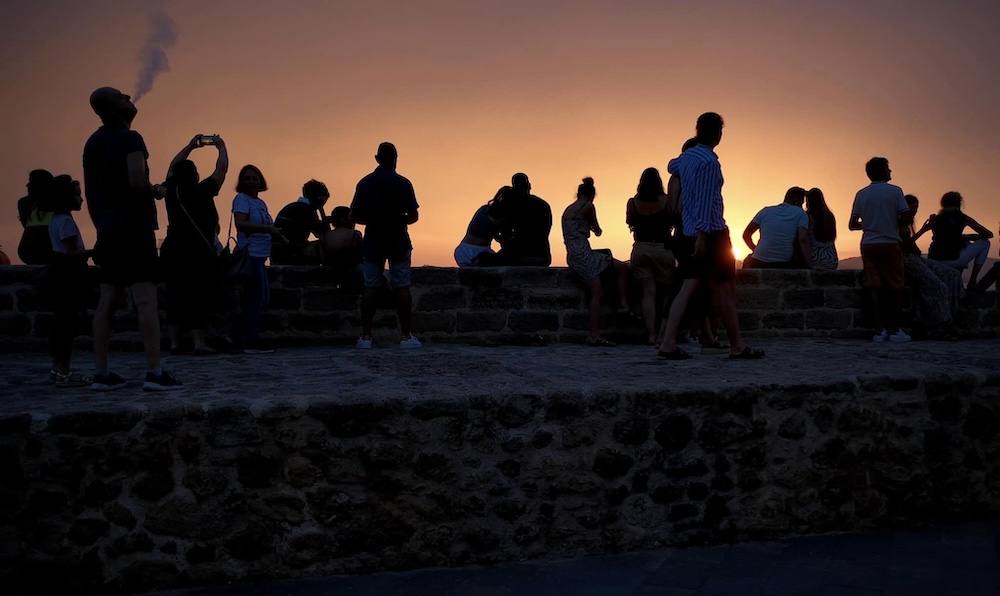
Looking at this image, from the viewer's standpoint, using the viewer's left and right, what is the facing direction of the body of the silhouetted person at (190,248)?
facing away from the viewer and to the right of the viewer

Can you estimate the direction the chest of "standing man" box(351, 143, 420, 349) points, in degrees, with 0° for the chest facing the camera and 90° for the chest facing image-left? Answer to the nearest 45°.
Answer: approximately 180°

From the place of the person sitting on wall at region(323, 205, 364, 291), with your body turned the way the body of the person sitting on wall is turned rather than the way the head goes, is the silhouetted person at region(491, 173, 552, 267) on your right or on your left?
on your right

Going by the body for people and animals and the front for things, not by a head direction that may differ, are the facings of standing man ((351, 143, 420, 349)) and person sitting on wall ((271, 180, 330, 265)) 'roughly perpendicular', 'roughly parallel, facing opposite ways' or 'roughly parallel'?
roughly perpendicular

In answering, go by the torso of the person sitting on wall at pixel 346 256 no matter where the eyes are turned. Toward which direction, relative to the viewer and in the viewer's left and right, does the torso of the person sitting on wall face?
facing away from the viewer

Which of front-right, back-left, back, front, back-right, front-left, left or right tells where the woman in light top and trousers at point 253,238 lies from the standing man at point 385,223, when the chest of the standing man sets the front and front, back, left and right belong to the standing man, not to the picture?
left

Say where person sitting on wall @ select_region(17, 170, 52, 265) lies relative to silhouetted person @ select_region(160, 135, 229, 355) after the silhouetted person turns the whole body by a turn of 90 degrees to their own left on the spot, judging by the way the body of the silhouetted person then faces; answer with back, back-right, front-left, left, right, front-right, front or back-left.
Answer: front

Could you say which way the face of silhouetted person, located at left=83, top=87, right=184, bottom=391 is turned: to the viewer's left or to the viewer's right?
to the viewer's right

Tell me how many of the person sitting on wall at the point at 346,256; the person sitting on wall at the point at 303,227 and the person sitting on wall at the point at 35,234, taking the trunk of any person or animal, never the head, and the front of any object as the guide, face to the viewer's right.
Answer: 1
